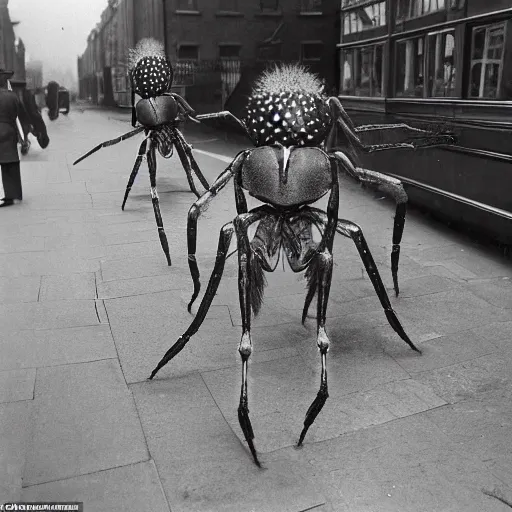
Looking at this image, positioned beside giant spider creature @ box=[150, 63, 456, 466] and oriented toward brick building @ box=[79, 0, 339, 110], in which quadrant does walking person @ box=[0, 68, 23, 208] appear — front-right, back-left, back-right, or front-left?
front-left

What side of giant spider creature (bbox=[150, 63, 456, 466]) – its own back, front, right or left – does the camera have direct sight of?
front

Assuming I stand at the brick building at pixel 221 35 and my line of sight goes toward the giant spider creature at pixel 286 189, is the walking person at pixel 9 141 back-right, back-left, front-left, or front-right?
front-right

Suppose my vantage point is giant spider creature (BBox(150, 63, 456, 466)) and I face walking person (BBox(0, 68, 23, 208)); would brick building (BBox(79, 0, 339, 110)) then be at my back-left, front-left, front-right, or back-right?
front-right

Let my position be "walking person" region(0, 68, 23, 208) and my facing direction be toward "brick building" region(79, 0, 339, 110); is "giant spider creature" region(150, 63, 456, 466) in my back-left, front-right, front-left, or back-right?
back-right

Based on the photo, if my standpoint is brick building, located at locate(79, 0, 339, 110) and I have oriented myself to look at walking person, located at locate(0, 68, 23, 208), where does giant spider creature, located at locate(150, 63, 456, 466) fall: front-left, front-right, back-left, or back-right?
front-left

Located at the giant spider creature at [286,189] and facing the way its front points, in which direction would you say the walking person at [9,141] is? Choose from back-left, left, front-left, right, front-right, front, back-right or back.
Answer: back-right

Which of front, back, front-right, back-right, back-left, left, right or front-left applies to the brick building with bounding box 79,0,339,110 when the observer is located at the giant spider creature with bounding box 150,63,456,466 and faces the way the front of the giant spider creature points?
back
